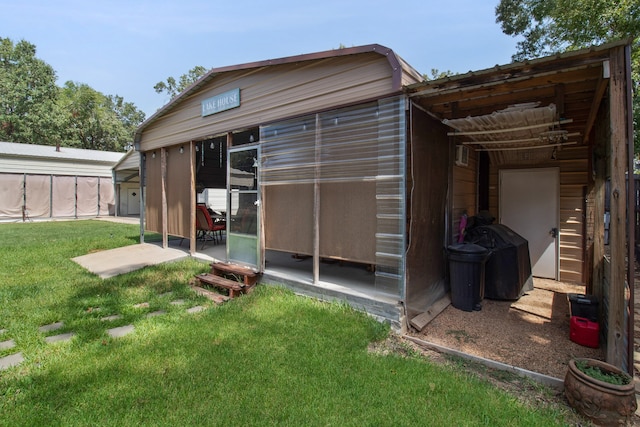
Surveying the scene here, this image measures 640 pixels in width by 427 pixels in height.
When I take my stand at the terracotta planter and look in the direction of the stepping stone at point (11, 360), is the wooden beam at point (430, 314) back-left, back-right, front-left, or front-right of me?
front-right

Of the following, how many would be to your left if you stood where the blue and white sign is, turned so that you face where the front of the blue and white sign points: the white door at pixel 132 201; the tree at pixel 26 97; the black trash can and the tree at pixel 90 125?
1

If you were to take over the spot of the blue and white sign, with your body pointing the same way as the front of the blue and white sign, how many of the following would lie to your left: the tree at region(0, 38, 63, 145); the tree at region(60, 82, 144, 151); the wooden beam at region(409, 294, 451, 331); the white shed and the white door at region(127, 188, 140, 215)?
1

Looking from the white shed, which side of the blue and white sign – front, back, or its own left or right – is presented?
right

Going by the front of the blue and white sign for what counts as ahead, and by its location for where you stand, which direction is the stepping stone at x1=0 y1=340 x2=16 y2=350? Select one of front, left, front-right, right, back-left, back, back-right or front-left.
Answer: front

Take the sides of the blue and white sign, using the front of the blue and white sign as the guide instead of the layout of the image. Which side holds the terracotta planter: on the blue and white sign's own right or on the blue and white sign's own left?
on the blue and white sign's own left

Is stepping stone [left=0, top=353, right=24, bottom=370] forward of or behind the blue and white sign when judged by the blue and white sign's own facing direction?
forward

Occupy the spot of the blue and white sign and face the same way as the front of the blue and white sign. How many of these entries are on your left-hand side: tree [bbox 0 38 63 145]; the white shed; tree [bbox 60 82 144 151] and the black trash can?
1

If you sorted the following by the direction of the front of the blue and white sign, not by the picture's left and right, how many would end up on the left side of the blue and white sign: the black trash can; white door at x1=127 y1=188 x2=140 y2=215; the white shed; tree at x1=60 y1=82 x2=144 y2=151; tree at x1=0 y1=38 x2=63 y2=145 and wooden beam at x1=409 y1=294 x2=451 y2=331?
2

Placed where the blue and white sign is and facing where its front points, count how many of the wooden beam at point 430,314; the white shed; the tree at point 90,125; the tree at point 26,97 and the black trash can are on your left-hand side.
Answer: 2

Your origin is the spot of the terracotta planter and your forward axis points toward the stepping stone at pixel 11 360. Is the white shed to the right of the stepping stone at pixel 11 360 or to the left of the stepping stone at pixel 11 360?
right
